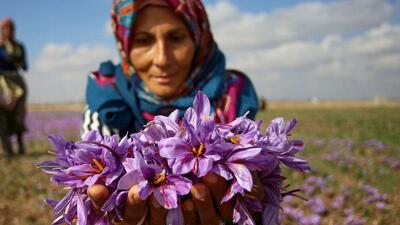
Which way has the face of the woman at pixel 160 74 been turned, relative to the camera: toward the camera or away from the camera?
toward the camera

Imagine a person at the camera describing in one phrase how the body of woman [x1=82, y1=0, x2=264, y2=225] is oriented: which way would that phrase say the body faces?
toward the camera
